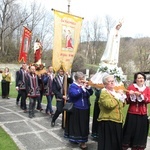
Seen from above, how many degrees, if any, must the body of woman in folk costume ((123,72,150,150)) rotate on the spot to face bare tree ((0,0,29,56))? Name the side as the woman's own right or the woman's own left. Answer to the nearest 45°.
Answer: approximately 135° to the woman's own right
